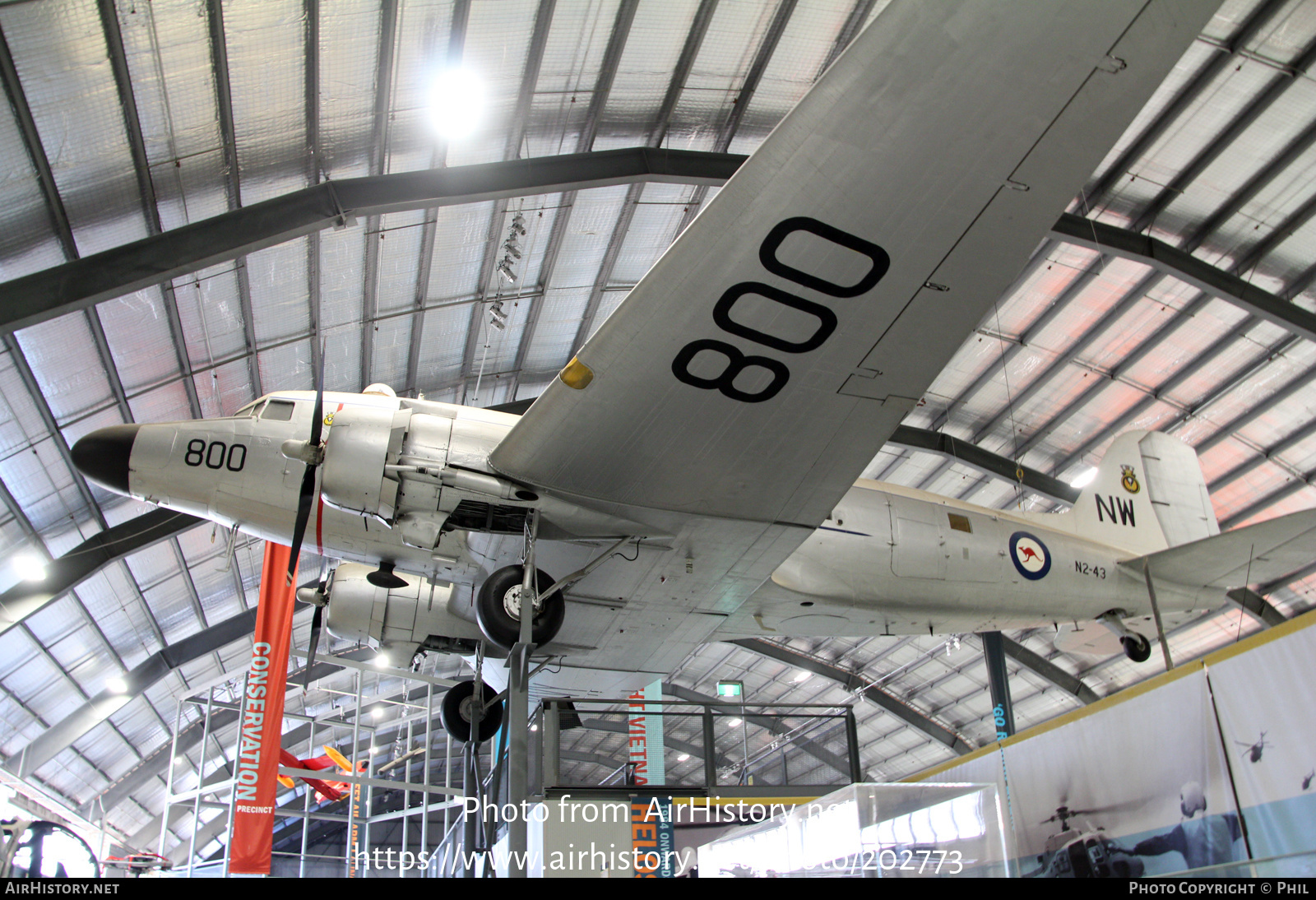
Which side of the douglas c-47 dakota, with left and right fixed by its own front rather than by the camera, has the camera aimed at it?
left

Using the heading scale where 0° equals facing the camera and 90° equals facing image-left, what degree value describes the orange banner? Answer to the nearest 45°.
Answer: approximately 0°

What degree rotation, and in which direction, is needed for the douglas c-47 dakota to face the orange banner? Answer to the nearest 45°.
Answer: approximately 45° to its right

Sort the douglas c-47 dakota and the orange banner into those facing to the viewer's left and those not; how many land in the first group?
1
